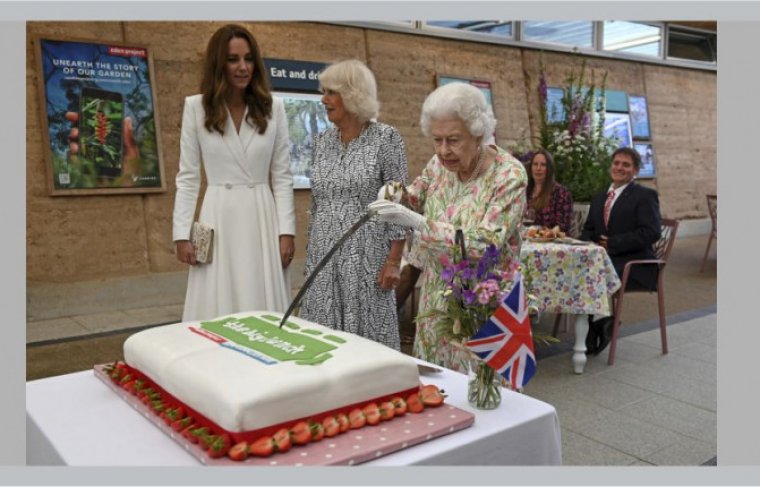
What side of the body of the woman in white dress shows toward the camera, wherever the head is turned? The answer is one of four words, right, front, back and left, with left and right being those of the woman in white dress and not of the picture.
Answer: front

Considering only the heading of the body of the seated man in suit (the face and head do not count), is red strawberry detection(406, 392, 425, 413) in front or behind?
in front

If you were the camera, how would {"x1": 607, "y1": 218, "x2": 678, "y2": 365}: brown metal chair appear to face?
facing to the left of the viewer

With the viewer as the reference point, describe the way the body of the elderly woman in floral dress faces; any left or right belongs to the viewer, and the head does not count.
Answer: facing the viewer and to the left of the viewer

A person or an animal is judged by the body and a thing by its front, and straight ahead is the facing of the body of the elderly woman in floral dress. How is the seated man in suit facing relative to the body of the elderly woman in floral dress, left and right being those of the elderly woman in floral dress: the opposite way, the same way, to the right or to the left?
the same way

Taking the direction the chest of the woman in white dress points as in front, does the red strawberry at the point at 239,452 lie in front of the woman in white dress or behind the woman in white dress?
in front

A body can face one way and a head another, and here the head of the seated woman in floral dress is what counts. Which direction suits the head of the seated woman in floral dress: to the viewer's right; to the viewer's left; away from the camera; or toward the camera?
toward the camera

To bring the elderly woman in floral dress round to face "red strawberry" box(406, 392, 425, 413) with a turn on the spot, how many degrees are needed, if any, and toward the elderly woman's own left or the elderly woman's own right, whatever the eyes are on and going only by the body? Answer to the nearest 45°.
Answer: approximately 45° to the elderly woman's own left

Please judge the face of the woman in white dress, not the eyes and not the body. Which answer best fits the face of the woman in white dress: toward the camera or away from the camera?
toward the camera

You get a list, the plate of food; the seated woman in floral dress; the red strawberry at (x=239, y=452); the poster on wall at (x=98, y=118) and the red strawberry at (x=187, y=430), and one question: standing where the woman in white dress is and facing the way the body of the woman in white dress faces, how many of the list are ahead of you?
2

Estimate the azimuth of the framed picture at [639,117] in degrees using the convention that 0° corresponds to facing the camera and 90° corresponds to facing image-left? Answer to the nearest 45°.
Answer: approximately 315°

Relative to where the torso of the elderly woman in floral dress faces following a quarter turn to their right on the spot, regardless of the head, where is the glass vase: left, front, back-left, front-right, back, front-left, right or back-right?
back-left

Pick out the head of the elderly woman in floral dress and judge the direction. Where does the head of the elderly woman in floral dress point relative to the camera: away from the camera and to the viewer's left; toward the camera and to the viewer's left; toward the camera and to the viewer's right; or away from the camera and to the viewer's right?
toward the camera and to the viewer's left

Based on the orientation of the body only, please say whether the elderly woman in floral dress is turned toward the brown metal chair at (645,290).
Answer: no
